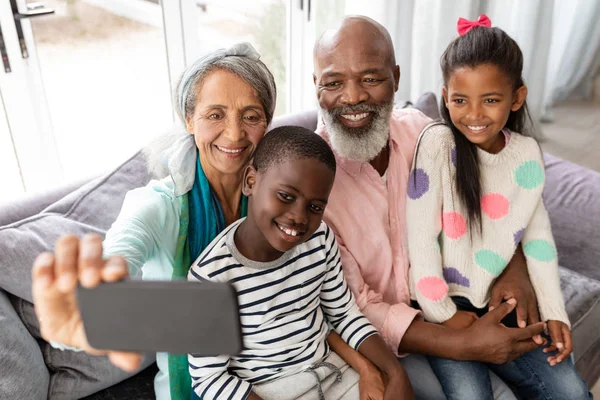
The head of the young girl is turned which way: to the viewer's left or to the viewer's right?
to the viewer's left

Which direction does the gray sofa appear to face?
toward the camera

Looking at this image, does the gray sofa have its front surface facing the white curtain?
no

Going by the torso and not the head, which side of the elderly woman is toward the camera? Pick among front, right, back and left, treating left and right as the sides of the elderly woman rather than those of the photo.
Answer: front

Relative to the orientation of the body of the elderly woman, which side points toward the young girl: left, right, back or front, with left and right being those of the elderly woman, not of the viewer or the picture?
left
